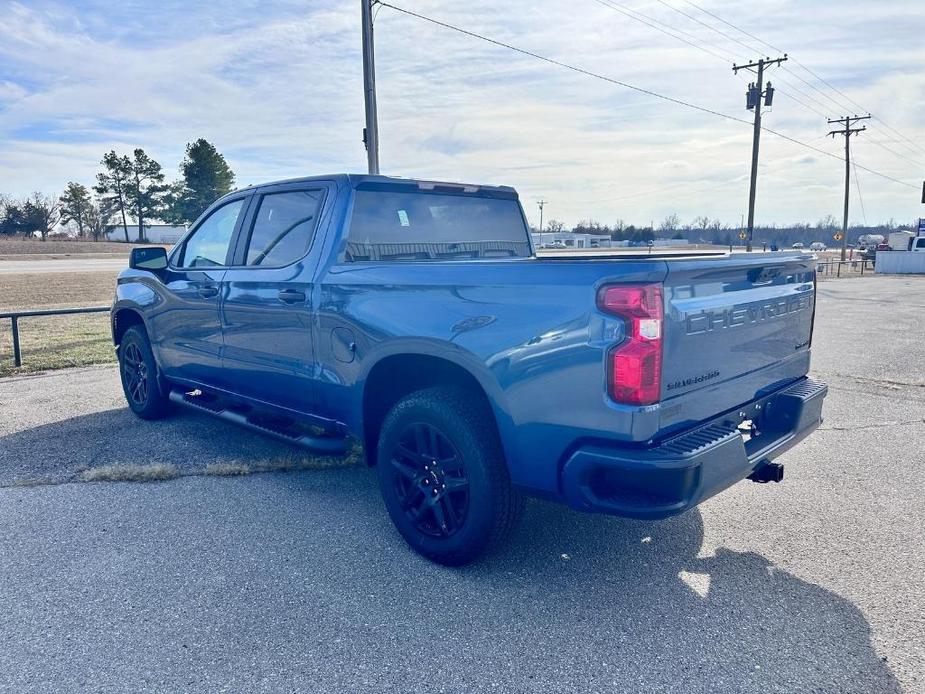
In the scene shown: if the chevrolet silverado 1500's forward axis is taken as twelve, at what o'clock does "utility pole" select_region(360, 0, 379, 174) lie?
The utility pole is roughly at 1 o'clock from the chevrolet silverado 1500.

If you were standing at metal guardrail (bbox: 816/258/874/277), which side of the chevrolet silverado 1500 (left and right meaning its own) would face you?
right

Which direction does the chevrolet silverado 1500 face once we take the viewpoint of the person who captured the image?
facing away from the viewer and to the left of the viewer

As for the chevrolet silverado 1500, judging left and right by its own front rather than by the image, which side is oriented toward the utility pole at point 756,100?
right

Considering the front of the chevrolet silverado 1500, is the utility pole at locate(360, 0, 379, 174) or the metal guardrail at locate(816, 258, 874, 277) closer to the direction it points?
the utility pole
